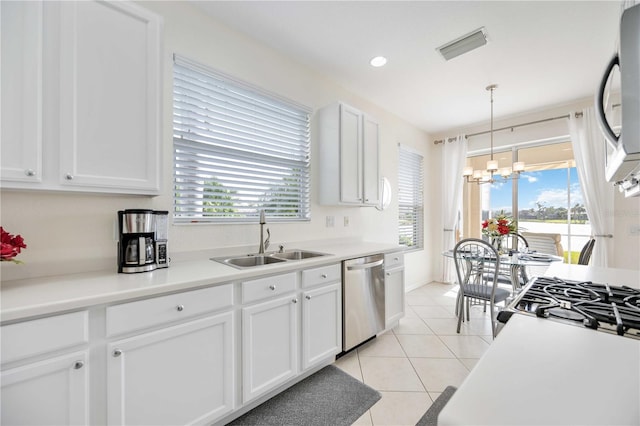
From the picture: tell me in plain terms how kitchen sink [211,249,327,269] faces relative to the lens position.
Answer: facing the viewer and to the right of the viewer

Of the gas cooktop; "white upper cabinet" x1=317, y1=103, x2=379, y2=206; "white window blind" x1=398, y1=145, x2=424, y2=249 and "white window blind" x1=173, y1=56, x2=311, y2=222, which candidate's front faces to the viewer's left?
the gas cooktop

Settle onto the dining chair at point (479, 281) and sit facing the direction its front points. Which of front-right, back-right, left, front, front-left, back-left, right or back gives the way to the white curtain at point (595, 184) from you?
front

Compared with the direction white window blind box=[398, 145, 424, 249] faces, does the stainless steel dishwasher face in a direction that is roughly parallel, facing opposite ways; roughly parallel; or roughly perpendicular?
roughly parallel

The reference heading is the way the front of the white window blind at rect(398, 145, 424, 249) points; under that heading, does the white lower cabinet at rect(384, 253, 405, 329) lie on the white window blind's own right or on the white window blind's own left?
on the white window blind's own right

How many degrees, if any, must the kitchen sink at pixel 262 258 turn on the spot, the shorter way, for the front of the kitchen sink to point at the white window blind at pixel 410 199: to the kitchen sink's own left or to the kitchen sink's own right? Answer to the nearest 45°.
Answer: approximately 90° to the kitchen sink's own left

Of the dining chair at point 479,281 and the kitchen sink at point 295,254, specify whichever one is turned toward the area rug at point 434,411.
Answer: the kitchen sink

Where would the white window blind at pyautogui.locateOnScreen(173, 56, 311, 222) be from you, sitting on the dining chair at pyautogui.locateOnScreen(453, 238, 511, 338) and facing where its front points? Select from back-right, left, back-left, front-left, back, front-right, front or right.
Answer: back

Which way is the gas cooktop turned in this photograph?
to the viewer's left

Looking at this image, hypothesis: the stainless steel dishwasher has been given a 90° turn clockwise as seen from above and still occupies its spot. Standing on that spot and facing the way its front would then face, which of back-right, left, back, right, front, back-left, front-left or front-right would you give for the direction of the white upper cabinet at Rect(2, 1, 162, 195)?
front

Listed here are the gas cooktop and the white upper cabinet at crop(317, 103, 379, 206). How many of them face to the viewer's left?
1

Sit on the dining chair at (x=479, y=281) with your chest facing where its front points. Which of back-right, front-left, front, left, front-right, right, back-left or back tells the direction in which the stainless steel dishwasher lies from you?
back

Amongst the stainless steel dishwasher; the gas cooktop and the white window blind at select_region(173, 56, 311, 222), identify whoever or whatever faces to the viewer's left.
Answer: the gas cooktop

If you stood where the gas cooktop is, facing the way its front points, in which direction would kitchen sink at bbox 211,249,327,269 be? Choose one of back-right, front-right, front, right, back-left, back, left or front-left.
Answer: front

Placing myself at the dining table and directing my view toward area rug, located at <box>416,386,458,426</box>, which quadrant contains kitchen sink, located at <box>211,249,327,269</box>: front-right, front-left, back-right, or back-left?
front-right

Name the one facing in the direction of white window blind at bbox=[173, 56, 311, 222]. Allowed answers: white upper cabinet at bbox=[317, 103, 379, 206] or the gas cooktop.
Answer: the gas cooktop
